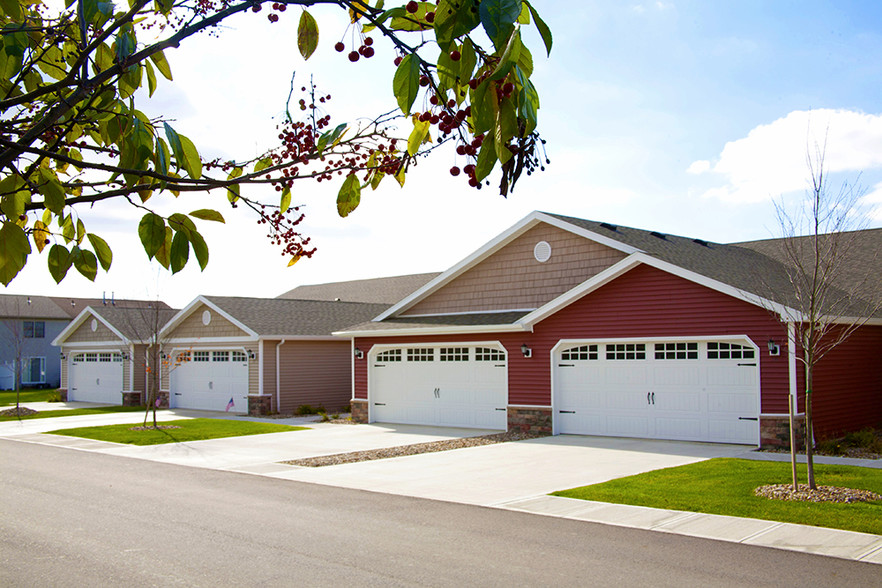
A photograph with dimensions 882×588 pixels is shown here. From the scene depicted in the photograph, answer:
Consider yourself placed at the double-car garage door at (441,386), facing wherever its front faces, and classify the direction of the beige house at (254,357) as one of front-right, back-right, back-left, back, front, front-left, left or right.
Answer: right

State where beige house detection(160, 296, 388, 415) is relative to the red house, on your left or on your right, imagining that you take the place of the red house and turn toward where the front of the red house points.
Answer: on your right

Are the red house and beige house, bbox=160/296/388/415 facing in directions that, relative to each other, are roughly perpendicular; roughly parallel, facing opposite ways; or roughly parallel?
roughly parallel

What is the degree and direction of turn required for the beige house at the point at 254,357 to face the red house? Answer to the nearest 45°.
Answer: approximately 90° to its left

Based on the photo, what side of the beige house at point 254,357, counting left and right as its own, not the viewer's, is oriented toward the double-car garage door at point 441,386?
left

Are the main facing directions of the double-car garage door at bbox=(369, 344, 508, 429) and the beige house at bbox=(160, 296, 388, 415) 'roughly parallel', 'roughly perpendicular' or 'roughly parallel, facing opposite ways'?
roughly parallel

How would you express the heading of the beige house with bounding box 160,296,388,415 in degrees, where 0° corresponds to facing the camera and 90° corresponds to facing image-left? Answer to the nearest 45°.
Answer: approximately 45°

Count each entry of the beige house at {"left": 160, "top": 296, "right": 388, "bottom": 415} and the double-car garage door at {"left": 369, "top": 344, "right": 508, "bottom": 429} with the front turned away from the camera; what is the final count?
0

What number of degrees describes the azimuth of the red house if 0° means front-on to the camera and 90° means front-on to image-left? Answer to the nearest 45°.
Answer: approximately 45°

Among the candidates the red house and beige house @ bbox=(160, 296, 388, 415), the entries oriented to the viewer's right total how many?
0
